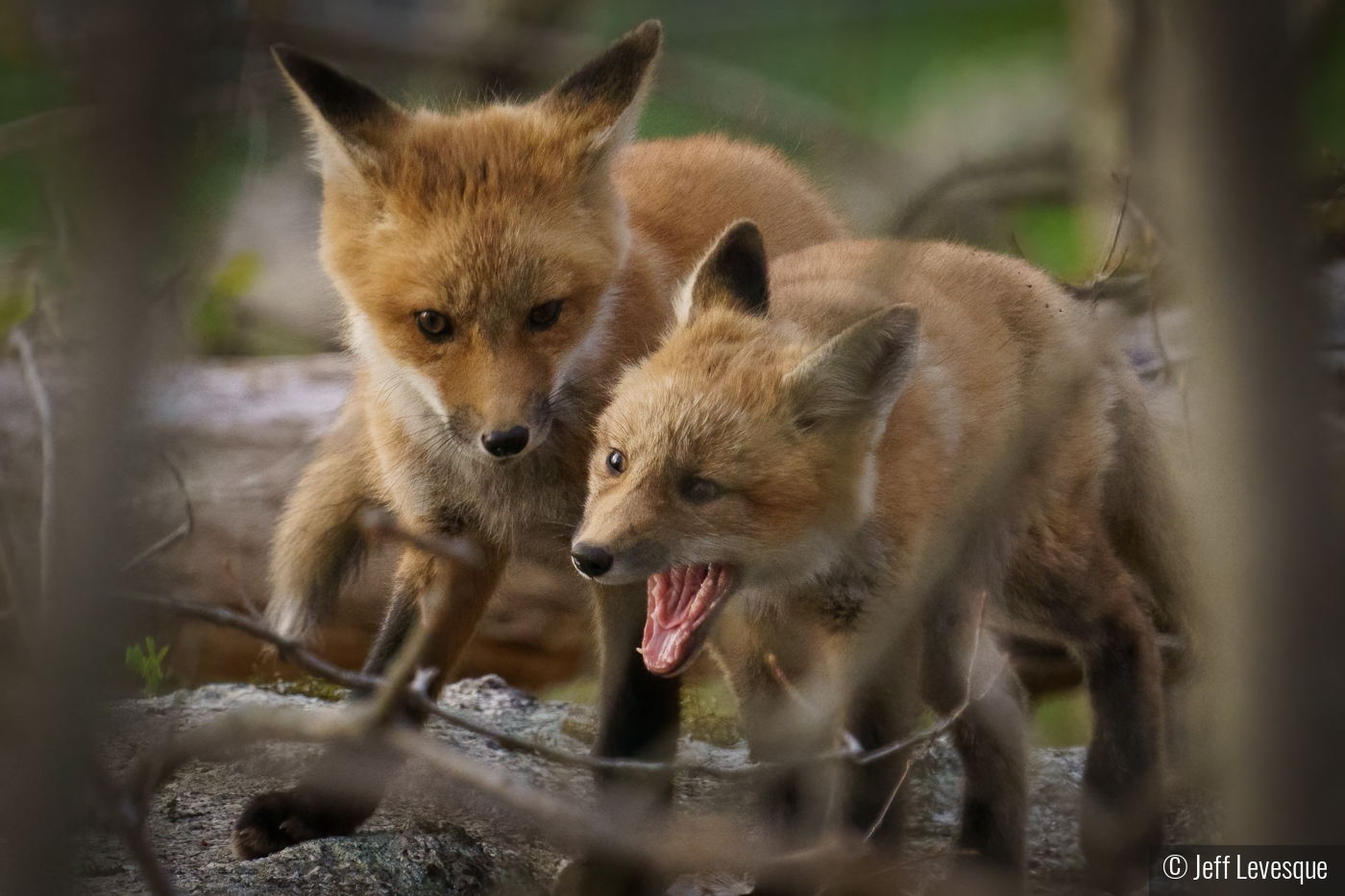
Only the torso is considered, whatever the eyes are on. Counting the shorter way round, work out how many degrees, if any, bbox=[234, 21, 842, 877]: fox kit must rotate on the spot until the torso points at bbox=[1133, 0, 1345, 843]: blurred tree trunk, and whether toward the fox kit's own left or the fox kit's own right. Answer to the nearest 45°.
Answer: approximately 45° to the fox kit's own left

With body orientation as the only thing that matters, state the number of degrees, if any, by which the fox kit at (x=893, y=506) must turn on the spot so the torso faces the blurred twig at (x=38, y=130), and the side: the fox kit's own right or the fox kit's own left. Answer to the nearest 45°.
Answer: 0° — it already faces it

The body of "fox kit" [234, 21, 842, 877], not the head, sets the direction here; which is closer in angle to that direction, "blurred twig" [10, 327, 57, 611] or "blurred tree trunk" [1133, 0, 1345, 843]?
the blurred twig

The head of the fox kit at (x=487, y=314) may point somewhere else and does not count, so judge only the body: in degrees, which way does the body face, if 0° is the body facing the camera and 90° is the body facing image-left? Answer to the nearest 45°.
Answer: approximately 45°

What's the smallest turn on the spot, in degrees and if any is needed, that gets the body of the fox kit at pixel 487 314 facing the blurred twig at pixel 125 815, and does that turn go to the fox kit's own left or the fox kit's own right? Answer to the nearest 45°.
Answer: approximately 45° to the fox kit's own left

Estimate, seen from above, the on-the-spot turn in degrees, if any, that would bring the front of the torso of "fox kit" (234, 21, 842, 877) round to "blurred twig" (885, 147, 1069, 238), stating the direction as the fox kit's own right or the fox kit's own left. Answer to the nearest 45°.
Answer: approximately 90° to the fox kit's own left

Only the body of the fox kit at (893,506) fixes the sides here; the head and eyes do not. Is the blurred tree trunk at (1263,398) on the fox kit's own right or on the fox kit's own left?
on the fox kit's own left

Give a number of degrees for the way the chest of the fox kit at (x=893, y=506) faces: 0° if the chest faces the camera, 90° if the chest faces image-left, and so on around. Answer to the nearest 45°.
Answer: approximately 45°
